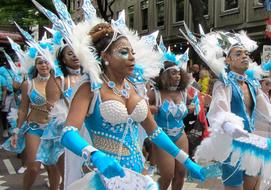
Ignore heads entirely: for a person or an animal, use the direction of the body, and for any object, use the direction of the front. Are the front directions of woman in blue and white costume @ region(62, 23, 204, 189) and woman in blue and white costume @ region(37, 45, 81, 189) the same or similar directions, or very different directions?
same or similar directions

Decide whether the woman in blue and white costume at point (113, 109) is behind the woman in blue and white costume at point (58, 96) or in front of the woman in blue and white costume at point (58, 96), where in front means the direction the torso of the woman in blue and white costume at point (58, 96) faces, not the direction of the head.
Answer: in front

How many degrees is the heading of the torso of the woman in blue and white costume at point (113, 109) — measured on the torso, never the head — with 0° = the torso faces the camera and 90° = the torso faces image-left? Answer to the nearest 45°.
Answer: approximately 315°

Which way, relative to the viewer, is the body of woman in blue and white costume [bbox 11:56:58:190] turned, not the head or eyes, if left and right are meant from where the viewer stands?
facing the viewer and to the right of the viewer

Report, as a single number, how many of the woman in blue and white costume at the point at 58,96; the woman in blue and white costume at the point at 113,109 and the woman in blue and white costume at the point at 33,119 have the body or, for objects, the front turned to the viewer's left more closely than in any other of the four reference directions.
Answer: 0

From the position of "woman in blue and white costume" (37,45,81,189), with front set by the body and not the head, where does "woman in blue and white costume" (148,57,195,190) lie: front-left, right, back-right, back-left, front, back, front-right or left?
front-left

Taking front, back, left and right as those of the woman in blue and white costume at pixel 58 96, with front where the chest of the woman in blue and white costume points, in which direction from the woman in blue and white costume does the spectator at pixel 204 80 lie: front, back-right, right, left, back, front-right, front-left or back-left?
left

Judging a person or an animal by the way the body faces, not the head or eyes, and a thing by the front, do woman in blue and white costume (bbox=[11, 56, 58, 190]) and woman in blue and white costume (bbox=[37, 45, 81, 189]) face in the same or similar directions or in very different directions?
same or similar directions

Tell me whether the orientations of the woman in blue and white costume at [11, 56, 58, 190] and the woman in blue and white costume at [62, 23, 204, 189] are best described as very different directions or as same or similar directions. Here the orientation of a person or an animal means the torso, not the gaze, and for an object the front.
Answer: same or similar directions

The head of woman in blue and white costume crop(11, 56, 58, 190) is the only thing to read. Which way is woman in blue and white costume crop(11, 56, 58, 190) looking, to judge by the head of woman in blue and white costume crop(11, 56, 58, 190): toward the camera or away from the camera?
toward the camera

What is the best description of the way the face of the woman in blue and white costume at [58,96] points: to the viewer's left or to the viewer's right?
to the viewer's right
